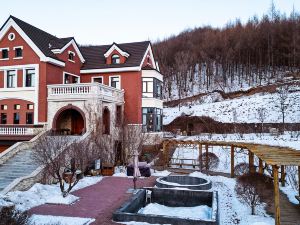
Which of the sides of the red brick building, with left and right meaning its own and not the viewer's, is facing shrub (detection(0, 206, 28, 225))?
front

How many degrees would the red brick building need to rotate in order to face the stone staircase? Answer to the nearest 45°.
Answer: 0° — it already faces it

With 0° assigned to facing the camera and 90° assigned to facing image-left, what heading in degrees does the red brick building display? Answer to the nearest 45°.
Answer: approximately 0°

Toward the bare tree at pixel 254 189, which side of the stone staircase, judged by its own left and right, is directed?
left

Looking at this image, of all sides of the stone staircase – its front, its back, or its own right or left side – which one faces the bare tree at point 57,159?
left

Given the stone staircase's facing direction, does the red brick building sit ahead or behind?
behind

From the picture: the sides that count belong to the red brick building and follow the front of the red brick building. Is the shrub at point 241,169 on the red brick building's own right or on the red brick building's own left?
on the red brick building's own left

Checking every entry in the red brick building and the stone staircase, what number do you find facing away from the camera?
0

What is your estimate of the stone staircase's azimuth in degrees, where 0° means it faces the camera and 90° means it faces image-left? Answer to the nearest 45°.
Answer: approximately 45°

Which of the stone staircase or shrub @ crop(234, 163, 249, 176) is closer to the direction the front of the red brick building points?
the stone staircase

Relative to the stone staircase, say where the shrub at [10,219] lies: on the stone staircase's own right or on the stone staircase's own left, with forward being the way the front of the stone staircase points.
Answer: on the stone staircase's own left

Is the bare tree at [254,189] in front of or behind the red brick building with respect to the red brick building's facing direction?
in front
